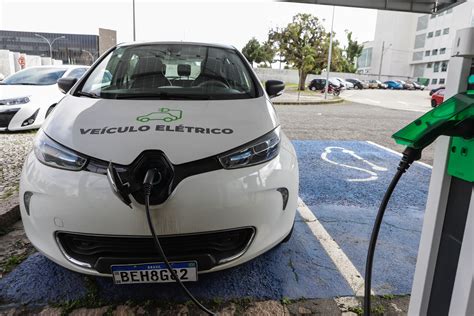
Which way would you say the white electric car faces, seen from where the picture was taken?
facing the viewer

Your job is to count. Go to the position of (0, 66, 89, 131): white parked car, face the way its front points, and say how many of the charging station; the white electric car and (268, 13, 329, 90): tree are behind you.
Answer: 1

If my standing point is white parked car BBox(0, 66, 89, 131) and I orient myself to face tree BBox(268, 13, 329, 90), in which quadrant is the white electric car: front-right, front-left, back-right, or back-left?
back-right

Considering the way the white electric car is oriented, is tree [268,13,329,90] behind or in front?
behind

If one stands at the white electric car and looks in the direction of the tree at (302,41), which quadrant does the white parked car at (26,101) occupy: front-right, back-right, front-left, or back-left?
front-left

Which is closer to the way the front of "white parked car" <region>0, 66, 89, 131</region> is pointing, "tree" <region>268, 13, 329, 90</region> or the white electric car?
the white electric car

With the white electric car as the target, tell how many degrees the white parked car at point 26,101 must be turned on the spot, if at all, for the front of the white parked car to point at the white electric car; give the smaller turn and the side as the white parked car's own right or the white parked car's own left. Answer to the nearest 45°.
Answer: approximately 45° to the white parked car's own left

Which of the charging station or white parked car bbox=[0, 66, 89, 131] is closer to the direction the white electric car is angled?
the charging station

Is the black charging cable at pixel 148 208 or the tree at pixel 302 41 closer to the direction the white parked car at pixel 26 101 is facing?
the black charging cable

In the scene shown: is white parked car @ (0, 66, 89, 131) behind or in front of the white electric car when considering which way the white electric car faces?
behind

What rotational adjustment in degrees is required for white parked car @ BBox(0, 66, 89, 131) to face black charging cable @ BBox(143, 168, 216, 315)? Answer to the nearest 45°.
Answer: approximately 45° to its left

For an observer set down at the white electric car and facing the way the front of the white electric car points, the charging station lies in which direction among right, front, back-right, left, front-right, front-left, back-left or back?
front-left

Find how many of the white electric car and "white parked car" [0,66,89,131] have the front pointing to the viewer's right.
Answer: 0
